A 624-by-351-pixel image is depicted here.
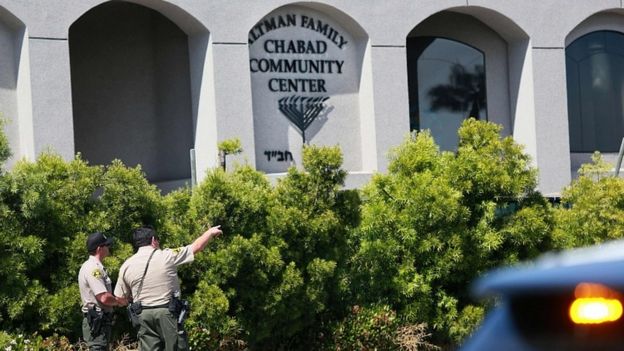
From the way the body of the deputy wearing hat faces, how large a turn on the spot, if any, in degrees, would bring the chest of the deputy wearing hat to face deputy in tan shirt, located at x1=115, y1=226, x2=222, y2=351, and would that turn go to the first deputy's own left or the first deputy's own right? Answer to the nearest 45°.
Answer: approximately 45° to the first deputy's own right
